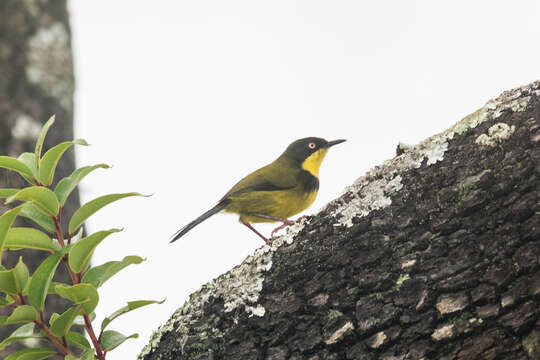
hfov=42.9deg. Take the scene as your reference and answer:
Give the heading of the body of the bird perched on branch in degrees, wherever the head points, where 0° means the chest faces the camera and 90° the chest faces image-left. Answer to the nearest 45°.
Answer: approximately 270°
